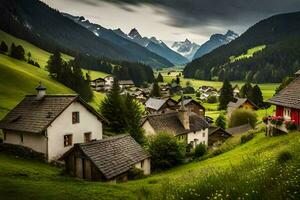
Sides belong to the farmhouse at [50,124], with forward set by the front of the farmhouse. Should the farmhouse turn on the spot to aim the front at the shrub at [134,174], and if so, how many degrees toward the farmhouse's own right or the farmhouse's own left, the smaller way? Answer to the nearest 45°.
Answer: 0° — it already faces it

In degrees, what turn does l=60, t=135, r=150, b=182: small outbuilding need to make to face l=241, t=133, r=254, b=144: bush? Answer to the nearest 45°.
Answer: approximately 135° to its left

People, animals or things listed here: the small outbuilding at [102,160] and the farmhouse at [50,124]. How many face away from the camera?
0

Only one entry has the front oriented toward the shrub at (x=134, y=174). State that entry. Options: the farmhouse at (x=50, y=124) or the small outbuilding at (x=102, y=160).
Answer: the farmhouse

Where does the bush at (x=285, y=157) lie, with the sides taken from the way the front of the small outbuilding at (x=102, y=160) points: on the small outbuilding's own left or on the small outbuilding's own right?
on the small outbuilding's own left

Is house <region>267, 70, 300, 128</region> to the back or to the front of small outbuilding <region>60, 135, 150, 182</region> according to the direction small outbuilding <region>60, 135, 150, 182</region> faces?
to the back

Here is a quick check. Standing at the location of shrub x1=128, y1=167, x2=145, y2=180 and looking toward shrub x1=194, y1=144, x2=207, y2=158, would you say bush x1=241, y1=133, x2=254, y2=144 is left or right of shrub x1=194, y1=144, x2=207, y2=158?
right

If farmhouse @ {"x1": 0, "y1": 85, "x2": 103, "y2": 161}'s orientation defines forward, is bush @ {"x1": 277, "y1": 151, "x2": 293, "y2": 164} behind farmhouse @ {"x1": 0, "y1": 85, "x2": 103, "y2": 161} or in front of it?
in front

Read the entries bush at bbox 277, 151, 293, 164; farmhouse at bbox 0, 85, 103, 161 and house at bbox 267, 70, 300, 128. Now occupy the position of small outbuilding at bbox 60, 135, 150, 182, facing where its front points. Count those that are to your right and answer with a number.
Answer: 1

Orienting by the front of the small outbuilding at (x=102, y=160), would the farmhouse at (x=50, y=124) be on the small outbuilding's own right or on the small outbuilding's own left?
on the small outbuilding's own right

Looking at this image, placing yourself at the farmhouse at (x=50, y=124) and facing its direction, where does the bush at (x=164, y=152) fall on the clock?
The bush is roughly at 11 o'clock from the farmhouse.
